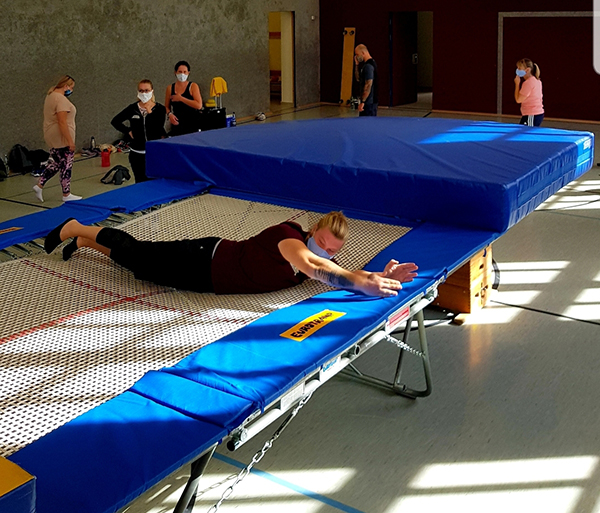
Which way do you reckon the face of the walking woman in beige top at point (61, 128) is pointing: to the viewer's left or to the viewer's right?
to the viewer's right

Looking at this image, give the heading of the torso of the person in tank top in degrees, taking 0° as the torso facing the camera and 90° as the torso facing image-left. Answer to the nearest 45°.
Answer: approximately 0°

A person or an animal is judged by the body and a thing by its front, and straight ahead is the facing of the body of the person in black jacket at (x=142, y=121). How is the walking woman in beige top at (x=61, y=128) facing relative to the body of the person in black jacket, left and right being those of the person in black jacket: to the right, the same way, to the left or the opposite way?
to the left

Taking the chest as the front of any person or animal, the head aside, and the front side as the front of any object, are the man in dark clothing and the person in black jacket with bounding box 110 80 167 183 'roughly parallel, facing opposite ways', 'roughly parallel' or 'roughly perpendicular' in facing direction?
roughly perpendicular

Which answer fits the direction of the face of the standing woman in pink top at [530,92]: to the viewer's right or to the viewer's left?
to the viewer's left

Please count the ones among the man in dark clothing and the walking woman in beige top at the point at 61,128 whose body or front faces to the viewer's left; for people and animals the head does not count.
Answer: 1

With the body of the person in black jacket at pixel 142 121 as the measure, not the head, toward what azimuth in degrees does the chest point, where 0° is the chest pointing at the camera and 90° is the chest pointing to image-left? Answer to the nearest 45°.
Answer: approximately 0°

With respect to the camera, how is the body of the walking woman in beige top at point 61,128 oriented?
to the viewer's right

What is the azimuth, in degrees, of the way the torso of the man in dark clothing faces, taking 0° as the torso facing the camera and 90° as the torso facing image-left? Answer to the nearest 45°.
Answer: approximately 90°

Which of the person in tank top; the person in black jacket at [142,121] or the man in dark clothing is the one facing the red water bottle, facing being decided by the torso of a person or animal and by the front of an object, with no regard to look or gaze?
the man in dark clothing
